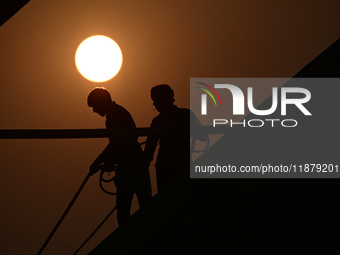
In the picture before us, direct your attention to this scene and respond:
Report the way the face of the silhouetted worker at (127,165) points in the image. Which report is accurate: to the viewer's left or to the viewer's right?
to the viewer's left

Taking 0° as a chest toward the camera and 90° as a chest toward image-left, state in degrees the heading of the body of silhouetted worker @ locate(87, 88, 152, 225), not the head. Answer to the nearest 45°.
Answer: approximately 90°

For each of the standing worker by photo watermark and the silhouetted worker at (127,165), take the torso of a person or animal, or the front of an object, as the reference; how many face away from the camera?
0

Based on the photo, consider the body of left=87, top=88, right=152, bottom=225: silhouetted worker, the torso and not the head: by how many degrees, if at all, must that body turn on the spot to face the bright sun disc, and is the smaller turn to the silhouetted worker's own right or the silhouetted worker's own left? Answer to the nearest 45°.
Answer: approximately 90° to the silhouetted worker's own right

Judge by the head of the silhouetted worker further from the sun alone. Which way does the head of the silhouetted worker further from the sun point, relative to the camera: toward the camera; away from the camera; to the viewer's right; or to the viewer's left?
to the viewer's left
